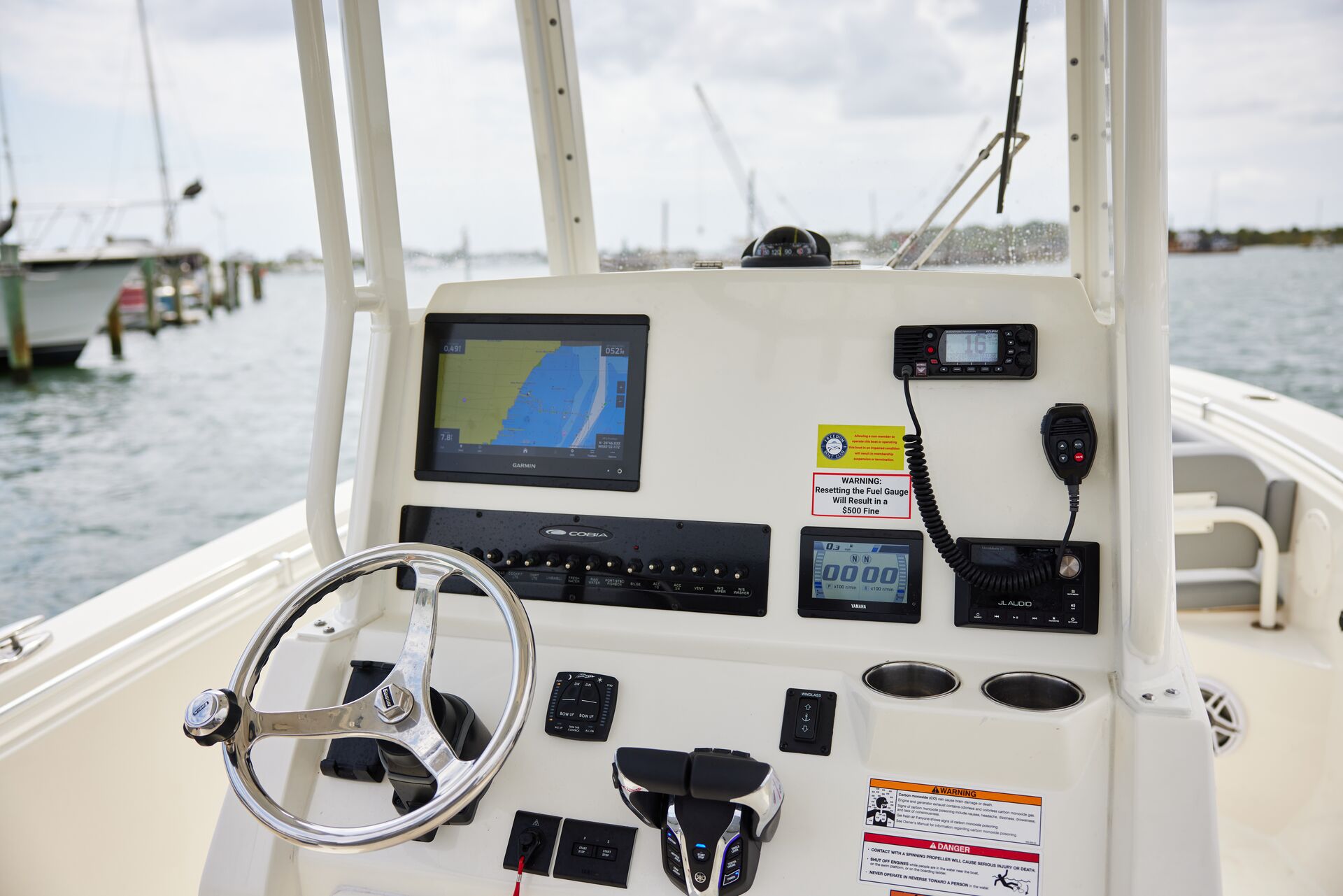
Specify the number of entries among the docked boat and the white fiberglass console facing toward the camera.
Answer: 1

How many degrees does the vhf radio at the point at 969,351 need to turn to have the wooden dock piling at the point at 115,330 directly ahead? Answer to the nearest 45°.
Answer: approximately 135° to its right

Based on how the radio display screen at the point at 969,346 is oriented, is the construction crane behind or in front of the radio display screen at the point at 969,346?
behind

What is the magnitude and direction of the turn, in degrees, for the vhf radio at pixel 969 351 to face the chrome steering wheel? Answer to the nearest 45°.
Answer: approximately 45° to its right

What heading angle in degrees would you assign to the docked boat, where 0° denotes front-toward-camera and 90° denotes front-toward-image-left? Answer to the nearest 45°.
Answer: approximately 270°

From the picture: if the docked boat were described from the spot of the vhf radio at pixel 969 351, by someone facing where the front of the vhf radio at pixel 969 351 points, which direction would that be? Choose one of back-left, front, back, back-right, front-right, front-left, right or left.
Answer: back-right

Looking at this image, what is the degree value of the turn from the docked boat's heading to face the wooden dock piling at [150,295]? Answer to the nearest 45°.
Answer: approximately 90° to its left
